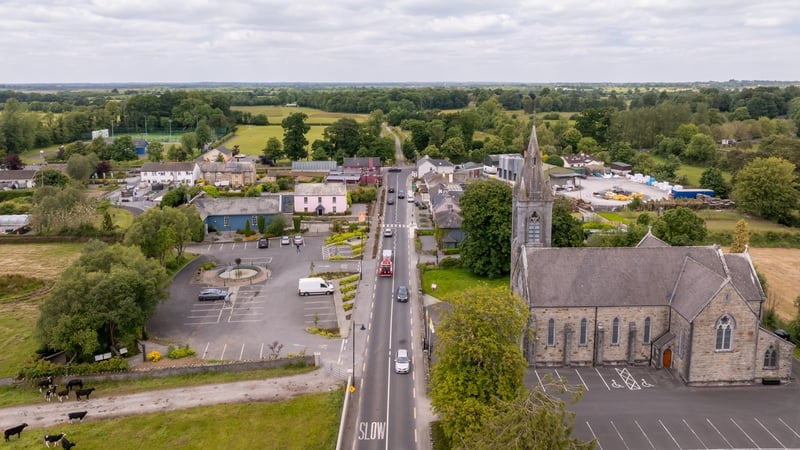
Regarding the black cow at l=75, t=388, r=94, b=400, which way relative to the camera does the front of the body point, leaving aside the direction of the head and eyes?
to the viewer's right

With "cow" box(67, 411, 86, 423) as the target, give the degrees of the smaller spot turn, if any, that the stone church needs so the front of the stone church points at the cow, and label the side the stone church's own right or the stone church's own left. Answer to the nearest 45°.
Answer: approximately 45° to the stone church's own left

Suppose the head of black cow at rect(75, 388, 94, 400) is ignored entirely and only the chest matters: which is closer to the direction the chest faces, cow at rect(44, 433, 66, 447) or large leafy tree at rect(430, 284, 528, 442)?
the large leafy tree

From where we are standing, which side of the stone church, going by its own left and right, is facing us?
left
